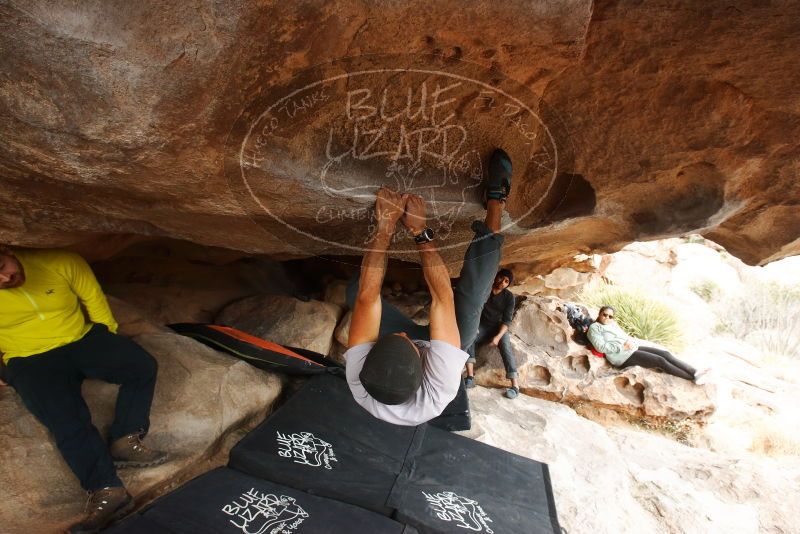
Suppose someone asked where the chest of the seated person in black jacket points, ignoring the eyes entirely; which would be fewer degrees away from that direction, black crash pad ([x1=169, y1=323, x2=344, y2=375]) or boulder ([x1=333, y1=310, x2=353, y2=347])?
the black crash pad

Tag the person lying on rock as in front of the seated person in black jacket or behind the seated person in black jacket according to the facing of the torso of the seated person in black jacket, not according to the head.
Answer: behind

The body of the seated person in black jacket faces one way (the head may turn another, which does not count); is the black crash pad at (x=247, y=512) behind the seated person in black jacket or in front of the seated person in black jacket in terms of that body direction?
in front

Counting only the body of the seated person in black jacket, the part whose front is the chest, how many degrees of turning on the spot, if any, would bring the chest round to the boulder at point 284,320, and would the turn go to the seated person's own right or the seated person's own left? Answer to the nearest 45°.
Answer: approximately 45° to the seated person's own right

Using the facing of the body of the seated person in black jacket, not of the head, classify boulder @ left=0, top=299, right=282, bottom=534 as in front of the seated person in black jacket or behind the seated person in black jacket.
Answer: in front

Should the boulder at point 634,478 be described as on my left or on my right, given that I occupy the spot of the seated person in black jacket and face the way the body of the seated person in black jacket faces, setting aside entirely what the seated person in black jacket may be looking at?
on my left

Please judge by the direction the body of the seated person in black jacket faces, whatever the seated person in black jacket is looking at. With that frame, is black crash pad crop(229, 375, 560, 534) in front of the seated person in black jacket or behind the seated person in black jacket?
in front

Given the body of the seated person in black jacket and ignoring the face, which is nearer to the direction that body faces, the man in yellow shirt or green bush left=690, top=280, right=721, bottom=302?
the man in yellow shirt
